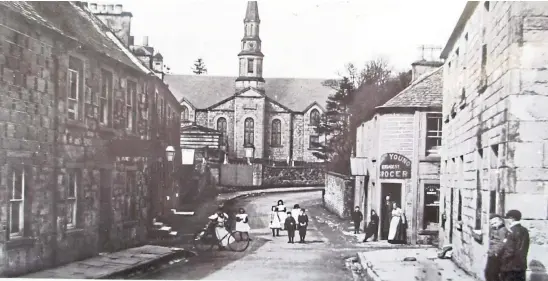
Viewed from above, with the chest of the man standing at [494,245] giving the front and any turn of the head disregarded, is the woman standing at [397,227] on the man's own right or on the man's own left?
on the man's own right

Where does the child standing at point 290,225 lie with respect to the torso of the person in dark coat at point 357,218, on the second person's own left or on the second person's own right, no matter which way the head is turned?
on the second person's own right

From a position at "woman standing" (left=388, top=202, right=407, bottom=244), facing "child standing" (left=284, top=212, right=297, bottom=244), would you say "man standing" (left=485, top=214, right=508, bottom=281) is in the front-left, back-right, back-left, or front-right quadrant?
back-left

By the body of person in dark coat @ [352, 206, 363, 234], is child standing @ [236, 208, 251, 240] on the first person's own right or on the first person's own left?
on the first person's own right

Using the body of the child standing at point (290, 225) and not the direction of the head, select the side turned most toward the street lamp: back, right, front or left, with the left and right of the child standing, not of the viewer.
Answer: right
